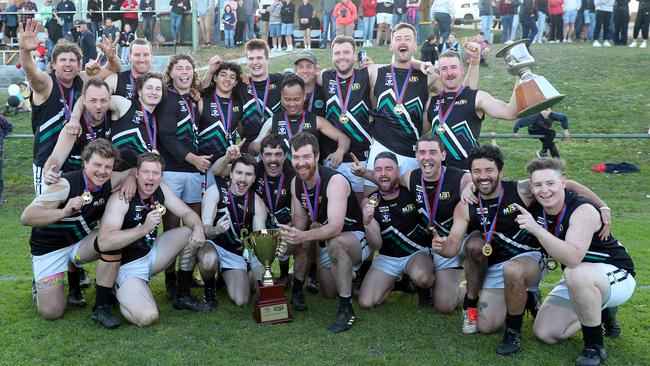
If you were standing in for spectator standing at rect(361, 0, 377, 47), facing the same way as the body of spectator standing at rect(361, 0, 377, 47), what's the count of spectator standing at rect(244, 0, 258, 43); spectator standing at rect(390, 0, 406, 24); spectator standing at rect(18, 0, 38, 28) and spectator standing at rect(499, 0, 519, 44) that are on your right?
2

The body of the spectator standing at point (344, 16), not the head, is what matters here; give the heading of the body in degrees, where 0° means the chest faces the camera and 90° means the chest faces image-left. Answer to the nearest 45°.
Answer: approximately 0°

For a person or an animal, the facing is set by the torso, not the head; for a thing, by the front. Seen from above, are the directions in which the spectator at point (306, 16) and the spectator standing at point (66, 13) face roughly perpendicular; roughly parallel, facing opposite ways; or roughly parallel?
roughly parallel

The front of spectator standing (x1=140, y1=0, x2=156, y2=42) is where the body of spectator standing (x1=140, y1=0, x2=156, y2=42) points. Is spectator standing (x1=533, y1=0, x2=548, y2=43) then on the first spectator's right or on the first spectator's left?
on the first spectator's left

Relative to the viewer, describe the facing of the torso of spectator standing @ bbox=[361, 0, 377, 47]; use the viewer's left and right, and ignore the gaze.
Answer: facing the viewer

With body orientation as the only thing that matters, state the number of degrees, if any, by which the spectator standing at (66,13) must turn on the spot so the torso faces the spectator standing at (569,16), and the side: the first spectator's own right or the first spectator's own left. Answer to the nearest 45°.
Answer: approximately 90° to the first spectator's own left

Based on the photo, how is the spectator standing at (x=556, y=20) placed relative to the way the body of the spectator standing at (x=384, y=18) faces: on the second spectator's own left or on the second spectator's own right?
on the second spectator's own left

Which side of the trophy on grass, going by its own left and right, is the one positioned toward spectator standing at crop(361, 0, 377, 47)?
back

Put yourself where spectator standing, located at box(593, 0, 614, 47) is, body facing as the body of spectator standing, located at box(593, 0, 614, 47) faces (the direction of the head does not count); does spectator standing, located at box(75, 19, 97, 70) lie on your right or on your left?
on your right

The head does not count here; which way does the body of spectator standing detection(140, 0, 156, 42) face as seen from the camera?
toward the camera

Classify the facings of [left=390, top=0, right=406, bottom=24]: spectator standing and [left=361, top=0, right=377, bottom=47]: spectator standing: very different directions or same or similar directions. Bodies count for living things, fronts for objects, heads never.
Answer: same or similar directions

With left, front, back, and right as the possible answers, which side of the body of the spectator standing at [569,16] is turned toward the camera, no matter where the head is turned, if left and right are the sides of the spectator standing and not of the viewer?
front

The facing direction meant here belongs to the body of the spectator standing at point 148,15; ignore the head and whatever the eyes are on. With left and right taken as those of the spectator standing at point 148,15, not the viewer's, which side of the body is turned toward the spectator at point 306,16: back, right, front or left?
left

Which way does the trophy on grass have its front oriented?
toward the camera

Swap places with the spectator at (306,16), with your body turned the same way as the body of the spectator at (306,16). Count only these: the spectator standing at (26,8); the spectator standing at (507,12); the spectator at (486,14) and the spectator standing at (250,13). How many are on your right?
2
